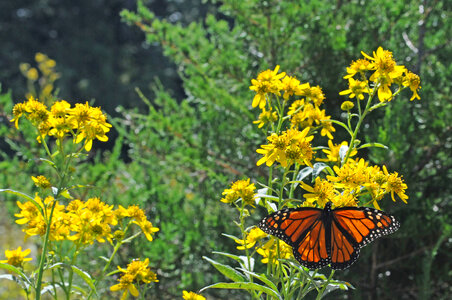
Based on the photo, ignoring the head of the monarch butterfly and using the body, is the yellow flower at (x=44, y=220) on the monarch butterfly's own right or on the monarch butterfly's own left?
on the monarch butterfly's own left

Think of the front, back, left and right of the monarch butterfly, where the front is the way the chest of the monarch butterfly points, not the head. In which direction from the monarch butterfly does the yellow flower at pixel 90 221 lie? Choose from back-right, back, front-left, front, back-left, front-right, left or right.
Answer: left

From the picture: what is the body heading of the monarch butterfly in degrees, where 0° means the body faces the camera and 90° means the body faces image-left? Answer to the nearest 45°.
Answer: approximately 180°
